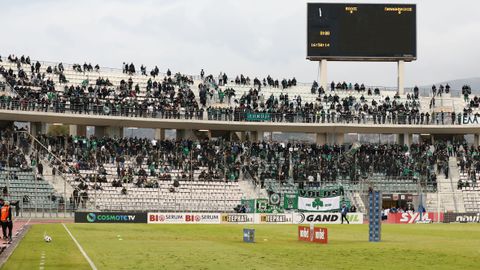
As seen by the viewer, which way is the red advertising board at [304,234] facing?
toward the camera
